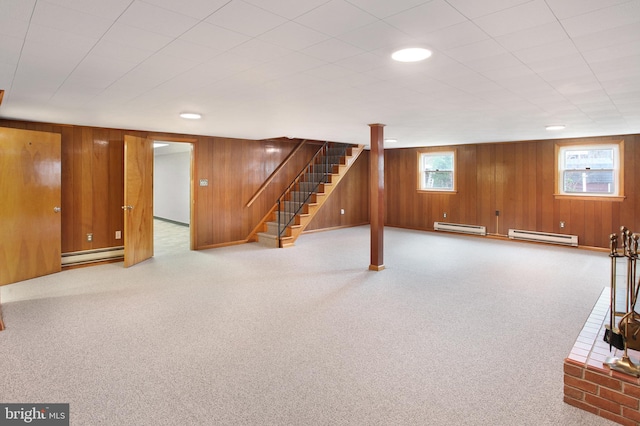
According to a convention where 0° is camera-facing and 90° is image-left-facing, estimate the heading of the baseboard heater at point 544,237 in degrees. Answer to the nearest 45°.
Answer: approximately 0°

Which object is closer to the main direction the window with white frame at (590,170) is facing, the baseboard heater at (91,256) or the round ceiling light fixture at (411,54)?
the round ceiling light fixture

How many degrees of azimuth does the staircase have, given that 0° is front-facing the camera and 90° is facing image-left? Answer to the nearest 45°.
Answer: approximately 45°

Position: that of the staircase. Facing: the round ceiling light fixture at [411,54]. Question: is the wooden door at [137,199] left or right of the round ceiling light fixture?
right

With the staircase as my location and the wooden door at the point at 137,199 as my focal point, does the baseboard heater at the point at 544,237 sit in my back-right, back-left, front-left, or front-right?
back-left

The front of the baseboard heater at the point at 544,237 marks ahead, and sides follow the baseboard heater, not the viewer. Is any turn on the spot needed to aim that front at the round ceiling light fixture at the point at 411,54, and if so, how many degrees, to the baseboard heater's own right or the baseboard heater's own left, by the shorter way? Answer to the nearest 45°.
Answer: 0° — it already faces it

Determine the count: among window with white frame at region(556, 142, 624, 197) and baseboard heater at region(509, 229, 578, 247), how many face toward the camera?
2

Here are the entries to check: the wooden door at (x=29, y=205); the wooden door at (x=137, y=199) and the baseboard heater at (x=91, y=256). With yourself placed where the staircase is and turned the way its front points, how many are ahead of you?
3

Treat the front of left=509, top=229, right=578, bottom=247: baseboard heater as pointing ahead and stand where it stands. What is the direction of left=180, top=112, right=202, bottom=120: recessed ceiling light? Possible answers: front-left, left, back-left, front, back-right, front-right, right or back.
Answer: front-right
